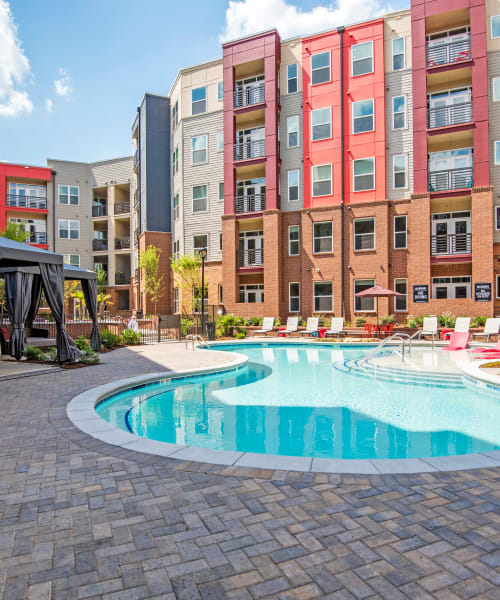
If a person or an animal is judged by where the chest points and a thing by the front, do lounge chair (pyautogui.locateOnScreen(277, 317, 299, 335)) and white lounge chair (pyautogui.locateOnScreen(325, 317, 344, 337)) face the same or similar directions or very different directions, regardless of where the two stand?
same or similar directions

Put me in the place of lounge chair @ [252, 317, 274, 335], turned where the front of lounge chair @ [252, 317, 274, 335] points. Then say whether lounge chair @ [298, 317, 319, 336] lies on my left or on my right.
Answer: on my left

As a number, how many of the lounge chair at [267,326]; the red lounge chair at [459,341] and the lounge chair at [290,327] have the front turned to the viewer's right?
0

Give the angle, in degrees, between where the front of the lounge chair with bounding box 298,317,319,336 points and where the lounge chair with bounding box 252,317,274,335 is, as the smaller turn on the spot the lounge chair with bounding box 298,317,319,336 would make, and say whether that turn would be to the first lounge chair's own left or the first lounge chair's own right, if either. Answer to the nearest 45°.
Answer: approximately 45° to the first lounge chair's own right

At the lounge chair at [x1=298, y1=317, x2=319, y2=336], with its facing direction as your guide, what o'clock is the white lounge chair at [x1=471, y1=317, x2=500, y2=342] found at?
The white lounge chair is roughly at 8 o'clock from the lounge chair.

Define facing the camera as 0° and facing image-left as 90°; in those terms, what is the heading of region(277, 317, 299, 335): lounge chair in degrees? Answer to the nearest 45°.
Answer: approximately 45°

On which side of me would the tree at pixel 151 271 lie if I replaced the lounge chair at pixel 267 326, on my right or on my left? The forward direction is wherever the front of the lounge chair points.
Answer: on my right

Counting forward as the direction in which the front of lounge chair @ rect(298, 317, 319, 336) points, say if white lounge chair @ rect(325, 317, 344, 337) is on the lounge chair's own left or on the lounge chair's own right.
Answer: on the lounge chair's own left

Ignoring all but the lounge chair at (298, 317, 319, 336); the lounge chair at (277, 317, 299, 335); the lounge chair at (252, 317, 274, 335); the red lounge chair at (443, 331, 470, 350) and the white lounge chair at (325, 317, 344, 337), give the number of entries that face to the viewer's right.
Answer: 0

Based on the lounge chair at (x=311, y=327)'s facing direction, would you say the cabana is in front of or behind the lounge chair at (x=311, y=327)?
in front

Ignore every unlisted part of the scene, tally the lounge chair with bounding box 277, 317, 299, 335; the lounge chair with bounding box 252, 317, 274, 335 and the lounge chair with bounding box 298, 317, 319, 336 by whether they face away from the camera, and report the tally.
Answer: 0

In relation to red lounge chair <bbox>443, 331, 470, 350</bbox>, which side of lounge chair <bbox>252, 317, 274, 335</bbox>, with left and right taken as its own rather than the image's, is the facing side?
left

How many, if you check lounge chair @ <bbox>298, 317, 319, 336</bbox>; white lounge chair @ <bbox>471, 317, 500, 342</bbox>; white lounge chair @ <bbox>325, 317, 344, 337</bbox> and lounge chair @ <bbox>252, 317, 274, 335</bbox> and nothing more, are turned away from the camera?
0

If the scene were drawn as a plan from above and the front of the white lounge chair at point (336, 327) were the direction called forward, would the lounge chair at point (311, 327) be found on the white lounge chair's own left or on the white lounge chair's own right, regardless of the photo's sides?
on the white lounge chair's own right

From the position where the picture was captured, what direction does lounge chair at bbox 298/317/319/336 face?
facing the viewer and to the left of the viewer
